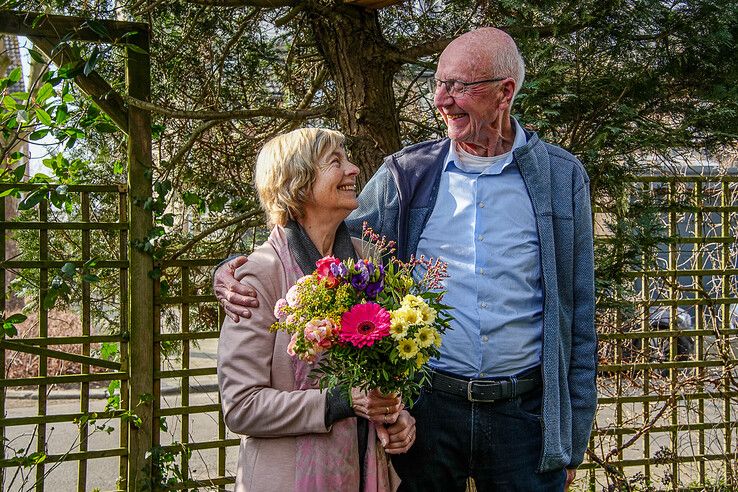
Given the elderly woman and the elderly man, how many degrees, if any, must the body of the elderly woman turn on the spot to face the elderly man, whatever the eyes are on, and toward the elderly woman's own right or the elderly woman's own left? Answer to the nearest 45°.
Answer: approximately 90° to the elderly woman's own left

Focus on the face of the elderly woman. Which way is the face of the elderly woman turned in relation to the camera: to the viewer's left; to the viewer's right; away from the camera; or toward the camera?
to the viewer's right

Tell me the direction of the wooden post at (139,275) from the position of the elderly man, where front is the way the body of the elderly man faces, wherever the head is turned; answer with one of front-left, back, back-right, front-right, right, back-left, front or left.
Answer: back-right

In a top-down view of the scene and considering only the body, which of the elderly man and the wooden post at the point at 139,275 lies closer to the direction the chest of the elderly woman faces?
the elderly man

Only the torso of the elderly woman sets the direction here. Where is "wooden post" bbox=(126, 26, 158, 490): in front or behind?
behind

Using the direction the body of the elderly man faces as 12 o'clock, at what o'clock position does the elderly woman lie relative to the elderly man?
The elderly woman is roughly at 2 o'clock from the elderly man.

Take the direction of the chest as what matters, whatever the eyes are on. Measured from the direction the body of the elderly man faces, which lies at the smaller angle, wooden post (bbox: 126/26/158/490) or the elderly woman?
the elderly woman

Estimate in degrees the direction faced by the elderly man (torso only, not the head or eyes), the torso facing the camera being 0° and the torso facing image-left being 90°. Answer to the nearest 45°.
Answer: approximately 0°
